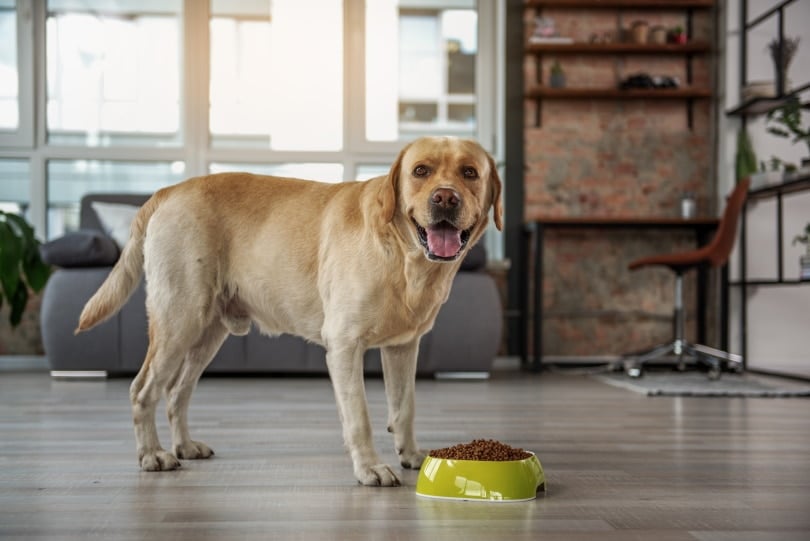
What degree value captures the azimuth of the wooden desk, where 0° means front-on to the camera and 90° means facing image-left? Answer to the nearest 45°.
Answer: approximately 0°

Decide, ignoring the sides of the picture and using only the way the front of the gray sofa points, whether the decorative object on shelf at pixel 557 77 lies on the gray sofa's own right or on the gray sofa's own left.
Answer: on the gray sofa's own left

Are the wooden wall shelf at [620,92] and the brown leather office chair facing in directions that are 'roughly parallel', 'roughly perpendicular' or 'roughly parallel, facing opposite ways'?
roughly perpendicular

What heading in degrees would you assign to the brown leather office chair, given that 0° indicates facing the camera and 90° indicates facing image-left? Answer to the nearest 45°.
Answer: approximately 90°
